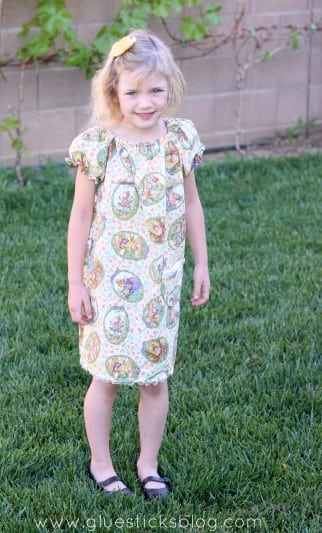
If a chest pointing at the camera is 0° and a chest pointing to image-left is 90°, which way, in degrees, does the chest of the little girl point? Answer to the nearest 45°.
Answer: approximately 0°

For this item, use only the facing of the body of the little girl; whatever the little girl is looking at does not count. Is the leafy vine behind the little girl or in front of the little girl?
behind
